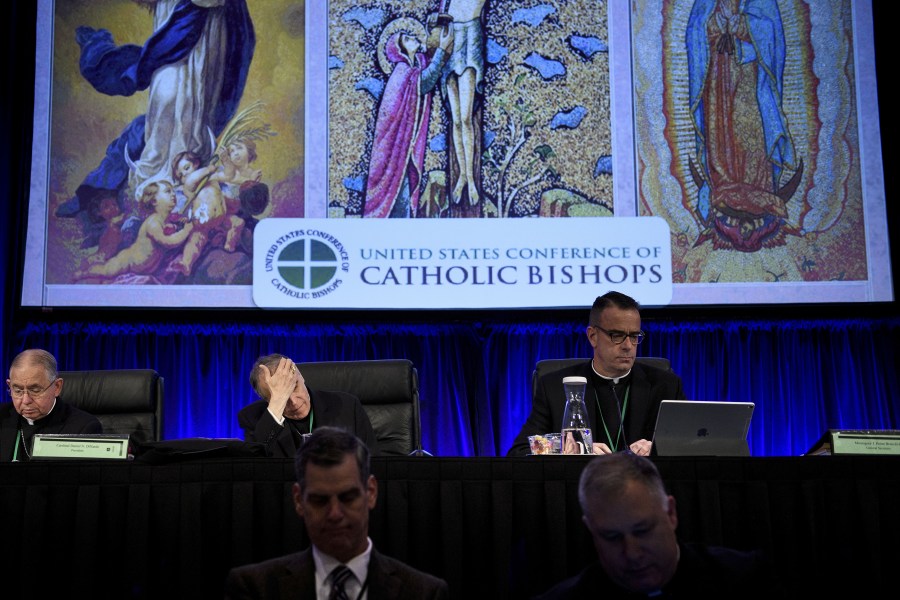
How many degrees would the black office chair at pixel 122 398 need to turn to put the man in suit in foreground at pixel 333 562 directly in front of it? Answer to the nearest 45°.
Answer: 0° — it already faces them

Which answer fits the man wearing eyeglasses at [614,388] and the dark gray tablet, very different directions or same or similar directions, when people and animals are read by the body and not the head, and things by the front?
very different directions

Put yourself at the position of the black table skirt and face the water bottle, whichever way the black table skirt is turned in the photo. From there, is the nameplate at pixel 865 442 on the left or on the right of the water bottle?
right

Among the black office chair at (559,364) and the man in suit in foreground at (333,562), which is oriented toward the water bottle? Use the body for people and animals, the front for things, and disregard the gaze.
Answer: the black office chair

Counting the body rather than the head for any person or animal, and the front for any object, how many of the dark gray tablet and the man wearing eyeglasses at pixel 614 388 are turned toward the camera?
1

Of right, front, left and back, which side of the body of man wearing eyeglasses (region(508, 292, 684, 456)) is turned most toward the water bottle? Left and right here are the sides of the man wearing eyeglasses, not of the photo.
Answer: front

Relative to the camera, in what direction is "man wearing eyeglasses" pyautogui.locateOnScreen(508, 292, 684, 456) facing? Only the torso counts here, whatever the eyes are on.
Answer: toward the camera

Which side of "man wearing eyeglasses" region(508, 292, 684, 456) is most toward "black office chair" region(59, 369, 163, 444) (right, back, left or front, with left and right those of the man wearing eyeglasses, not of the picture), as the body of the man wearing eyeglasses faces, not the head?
right

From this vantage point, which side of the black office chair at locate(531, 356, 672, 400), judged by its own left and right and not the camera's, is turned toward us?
front

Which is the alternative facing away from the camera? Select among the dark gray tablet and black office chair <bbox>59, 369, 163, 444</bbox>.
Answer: the dark gray tablet

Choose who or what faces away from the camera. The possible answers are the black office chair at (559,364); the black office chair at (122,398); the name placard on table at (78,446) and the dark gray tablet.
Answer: the dark gray tablet

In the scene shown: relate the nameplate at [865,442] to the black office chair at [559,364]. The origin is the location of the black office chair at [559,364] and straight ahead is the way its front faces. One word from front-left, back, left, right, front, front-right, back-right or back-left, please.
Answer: front-left

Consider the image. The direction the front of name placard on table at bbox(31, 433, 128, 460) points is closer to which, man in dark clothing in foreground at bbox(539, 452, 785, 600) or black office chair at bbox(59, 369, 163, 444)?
the man in dark clothing in foreground

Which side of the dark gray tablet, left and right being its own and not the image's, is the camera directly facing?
back

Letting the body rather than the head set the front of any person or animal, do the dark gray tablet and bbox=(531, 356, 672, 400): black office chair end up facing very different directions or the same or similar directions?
very different directions

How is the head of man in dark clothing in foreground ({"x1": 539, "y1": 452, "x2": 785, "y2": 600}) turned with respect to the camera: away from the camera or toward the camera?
toward the camera

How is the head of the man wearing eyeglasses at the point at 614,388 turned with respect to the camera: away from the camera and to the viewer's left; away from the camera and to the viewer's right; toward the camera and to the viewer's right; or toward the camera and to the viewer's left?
toward the camera and to the viewer's right

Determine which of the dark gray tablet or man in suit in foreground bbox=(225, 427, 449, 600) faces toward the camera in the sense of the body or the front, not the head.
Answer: the man in suit in foreground

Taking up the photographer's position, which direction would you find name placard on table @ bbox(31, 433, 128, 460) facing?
facing the viewer
